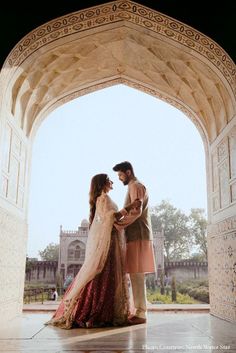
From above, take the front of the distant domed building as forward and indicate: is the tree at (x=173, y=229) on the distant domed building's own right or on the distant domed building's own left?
on the distant domed building's own left

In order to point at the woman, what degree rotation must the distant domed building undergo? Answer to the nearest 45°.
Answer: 0° — it already faces them

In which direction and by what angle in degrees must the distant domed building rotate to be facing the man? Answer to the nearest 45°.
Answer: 0° — it already faces them

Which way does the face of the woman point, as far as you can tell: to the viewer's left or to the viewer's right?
to the viewer's right

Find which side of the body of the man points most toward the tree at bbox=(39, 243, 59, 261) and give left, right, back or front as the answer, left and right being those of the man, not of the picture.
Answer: right

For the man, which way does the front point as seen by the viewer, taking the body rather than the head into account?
to the viewer's left

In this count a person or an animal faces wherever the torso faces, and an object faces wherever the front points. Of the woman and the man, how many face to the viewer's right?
1

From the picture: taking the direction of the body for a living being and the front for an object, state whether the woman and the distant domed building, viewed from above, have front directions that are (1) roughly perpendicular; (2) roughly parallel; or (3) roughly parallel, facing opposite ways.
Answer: roughly perpendicular

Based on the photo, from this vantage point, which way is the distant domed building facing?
toward the camera

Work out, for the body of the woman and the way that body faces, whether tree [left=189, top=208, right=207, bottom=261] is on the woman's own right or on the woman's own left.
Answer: on the woman's own left

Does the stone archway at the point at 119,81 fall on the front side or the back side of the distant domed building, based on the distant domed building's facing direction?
on the front side

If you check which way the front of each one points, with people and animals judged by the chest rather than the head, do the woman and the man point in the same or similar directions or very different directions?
very different directions

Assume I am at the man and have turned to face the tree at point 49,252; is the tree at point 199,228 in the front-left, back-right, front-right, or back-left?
front-right

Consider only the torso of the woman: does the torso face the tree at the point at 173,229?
no

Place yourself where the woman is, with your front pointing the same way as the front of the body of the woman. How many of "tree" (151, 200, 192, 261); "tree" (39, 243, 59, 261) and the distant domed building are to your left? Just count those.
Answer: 3

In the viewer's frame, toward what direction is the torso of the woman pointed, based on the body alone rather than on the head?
to the viewer's right

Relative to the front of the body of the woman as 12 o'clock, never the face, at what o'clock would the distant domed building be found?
The distant domed building is roughly at 9 o'clock from the woman.

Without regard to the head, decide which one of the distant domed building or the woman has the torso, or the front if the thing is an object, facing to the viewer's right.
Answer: the woman
